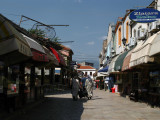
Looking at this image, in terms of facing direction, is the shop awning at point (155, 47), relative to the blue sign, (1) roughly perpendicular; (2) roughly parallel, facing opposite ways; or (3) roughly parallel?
roughly perpendicular

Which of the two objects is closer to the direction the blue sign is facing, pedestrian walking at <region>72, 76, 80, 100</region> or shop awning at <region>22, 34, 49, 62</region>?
the shop awning

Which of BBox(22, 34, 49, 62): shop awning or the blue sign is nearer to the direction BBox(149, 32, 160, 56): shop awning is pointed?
the shop awning

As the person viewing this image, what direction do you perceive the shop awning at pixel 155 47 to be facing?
facing to the left of the viewer

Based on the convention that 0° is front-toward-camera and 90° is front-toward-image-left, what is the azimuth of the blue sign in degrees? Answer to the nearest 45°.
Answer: approximately 0°

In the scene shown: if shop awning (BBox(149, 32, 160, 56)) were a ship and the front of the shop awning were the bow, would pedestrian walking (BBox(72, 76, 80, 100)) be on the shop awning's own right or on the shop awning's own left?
on the shop awning's own right

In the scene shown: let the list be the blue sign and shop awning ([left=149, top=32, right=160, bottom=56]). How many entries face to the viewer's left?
1

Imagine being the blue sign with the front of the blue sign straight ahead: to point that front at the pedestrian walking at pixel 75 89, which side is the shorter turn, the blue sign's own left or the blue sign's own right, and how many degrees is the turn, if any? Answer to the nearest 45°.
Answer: approximately 135° to the blue sign's own right

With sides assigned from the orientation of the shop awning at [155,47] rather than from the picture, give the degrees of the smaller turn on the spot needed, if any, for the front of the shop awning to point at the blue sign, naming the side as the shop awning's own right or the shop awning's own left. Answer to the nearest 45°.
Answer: approximately 90° to the shop awning's own right
